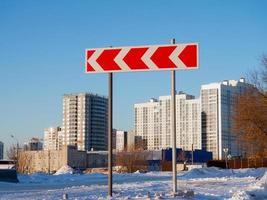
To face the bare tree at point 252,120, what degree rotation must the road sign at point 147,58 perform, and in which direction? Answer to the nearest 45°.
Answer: approximately 180°

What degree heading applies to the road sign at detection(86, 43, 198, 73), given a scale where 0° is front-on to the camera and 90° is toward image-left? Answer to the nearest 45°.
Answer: approximately 0°
